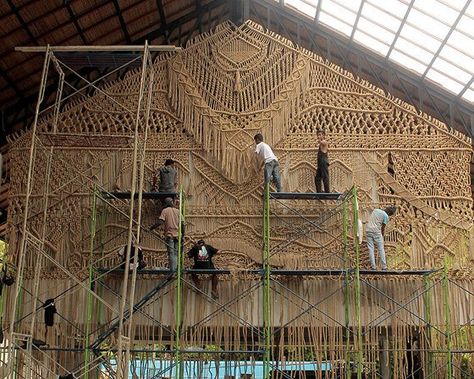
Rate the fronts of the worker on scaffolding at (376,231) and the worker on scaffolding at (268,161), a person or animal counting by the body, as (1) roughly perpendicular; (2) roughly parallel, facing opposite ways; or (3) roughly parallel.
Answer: roughly perpendicular

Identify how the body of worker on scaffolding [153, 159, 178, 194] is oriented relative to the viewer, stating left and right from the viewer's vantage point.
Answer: facing away from the viewer

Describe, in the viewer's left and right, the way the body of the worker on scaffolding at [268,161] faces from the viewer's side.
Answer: facing away from the viewer and to the left of the viewer

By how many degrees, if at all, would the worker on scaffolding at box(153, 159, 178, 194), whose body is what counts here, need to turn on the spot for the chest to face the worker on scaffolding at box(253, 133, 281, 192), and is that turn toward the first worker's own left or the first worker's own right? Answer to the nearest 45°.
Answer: approximately 90° to the first worker's own right
